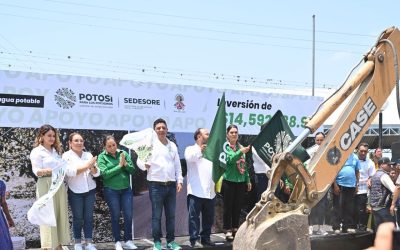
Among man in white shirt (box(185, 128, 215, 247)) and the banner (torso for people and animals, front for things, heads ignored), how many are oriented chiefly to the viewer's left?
0

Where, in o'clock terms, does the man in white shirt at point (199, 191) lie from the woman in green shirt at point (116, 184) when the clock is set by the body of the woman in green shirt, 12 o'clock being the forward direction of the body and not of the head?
The man in white shirt is roughly at 10 o'clock from the woman in green shirt.

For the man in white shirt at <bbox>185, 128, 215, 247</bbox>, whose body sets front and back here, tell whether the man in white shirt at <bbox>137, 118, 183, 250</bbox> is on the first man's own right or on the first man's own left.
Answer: on the first man's own right

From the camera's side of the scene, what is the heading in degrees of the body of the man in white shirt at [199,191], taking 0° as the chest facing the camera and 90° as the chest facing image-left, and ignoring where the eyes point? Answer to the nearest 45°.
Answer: approximately 315°

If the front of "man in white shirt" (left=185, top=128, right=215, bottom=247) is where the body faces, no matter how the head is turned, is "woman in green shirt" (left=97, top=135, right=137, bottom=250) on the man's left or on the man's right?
on the man's right

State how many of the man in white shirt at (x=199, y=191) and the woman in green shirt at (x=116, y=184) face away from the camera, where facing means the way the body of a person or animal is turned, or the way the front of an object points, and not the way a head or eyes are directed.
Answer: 0

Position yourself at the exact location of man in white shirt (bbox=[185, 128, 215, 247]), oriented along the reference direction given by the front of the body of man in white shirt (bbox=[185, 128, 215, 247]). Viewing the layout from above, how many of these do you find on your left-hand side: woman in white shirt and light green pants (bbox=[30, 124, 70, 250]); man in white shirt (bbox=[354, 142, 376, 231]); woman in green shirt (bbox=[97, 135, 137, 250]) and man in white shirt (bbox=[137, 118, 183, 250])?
1

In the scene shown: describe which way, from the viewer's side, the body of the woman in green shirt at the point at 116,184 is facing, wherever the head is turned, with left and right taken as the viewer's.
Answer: facing the viewer and to the right of the viewer

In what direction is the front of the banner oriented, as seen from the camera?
facing the viewer

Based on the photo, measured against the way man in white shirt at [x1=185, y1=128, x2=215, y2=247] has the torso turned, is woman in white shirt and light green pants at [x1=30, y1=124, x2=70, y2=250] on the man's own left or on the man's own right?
on the man's own right
